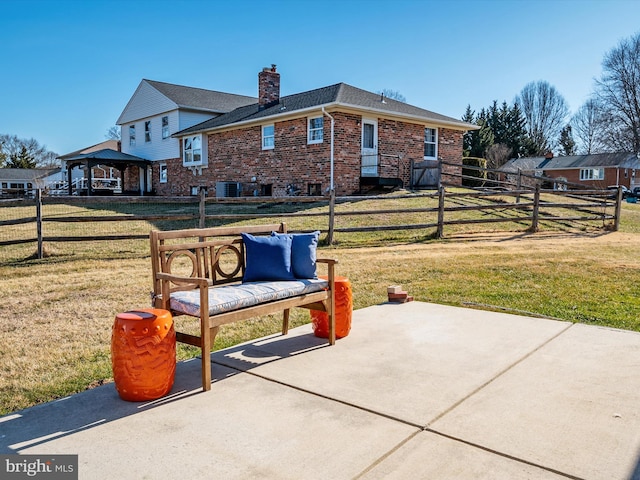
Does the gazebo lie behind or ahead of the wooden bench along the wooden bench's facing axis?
behind

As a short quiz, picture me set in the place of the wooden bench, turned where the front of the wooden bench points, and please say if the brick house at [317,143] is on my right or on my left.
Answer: on my left

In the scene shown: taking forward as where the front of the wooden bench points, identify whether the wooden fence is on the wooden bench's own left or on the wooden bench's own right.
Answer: on the wooden bench's own left

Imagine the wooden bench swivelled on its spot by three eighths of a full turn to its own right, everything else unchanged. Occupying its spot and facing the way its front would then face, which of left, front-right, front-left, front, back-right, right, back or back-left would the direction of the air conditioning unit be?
right

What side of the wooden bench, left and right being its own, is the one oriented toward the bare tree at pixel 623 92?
left

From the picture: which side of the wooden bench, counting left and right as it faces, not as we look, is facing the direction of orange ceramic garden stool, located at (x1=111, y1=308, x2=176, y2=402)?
right

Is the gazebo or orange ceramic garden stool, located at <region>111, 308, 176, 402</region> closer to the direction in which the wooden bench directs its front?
the orange ceramic garden stool

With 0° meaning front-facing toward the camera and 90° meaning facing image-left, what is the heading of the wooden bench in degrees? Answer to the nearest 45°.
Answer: approximately 315°
